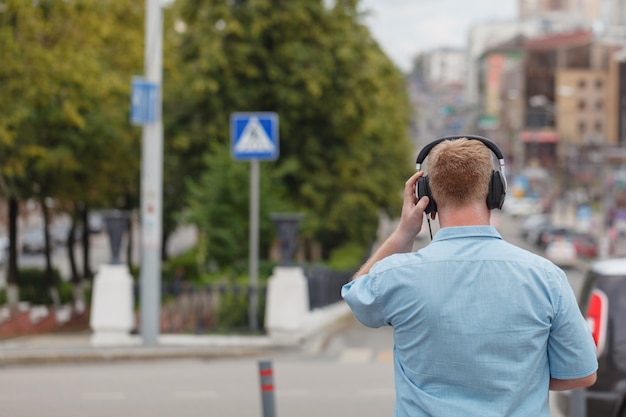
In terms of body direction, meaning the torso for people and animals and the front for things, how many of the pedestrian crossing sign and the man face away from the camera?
1

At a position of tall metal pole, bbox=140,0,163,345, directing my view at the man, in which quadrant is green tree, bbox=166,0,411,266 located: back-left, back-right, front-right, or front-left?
back-left

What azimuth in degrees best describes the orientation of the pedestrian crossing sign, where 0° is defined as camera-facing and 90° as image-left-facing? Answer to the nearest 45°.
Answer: approximately 0°

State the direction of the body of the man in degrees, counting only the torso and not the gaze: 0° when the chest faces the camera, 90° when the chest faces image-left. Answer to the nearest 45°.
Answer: approximately 180°

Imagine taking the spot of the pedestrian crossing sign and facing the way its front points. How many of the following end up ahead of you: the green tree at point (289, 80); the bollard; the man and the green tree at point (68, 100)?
2

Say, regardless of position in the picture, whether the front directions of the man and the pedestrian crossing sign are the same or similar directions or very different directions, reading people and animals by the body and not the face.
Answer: very different directions

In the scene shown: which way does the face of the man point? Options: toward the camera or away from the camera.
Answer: away from the camera

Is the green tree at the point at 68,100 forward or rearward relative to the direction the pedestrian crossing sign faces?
rearward

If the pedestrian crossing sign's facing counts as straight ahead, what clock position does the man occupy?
The man is roughly at 12 o'clock from the pedestrian crossing sign.

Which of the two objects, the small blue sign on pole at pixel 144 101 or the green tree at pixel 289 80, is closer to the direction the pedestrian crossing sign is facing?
the small blue sign on pole
